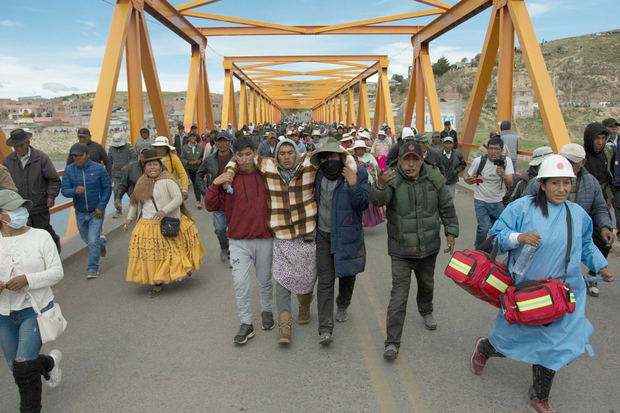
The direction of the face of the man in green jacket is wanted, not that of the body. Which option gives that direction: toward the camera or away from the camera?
toward the camera

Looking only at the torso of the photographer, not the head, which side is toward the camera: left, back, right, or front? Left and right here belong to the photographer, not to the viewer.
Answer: front

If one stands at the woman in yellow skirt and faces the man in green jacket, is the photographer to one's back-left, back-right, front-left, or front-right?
front-left

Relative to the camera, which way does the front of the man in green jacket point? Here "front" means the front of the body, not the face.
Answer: toward the camera

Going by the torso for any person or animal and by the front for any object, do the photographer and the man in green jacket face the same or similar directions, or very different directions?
same or similar directions

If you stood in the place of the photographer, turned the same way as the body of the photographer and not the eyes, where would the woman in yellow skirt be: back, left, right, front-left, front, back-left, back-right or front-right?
front-right

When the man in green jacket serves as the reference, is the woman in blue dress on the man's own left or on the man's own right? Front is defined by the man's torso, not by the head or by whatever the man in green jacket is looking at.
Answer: on the man's own left

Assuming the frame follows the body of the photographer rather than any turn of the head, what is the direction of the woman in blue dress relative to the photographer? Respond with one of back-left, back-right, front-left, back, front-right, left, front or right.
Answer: front

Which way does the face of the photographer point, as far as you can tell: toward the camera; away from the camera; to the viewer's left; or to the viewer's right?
toward the camera

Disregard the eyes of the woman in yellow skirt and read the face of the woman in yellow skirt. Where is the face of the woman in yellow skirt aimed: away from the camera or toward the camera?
toward the camera

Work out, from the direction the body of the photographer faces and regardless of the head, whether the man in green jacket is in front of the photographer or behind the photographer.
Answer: in front

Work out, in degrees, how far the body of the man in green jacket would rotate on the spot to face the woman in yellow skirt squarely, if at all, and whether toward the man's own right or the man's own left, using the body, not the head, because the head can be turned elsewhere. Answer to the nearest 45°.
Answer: approximately 90° to the man's own right
